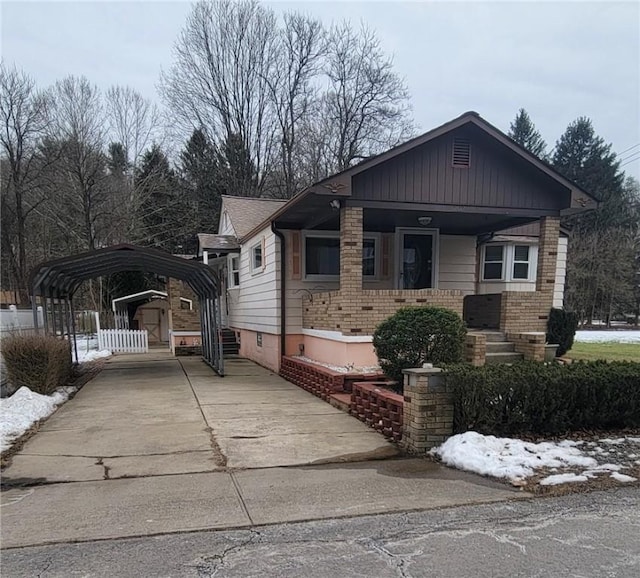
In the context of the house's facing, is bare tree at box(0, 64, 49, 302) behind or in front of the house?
behind

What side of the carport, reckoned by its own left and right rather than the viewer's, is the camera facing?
front

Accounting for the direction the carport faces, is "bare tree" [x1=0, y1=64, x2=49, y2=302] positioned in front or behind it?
behind

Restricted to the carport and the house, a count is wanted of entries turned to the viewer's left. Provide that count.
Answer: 0

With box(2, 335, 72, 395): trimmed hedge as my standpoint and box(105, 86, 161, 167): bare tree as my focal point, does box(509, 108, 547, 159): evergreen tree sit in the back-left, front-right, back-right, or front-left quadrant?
front-right

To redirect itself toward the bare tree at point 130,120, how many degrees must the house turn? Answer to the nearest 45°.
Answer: approximately 180°

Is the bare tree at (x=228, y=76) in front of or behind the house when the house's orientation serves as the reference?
behind

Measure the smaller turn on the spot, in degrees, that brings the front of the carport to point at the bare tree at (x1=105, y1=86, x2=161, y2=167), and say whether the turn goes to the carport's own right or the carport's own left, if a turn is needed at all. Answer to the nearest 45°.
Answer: approximately 180°

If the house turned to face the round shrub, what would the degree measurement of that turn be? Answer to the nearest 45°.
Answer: approximately 45° to its right

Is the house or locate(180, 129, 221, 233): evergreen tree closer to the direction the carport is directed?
the house

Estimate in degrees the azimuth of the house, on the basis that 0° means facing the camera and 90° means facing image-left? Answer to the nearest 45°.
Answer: approximately 315°

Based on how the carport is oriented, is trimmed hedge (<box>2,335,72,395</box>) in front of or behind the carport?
in front

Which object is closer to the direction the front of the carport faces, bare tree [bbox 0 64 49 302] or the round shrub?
the round shrub
